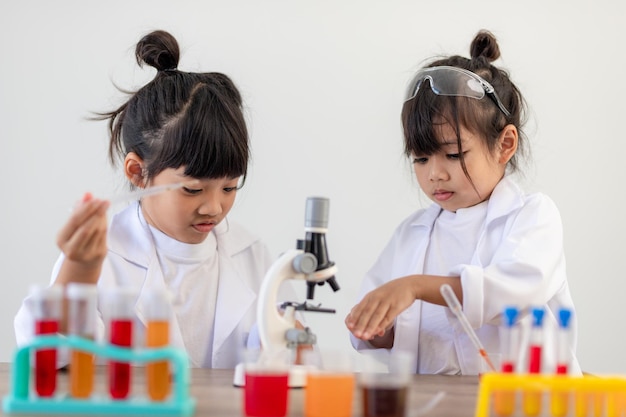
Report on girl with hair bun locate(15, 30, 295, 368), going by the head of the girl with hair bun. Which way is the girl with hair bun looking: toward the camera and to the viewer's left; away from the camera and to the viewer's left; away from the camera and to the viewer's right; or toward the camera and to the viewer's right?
toward the camera and to the viewer's right
